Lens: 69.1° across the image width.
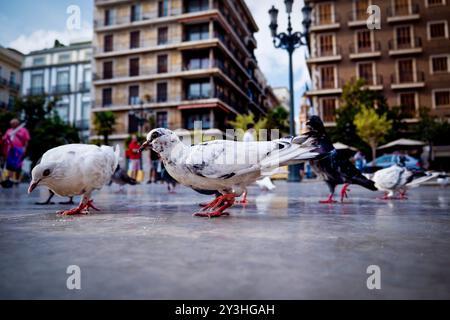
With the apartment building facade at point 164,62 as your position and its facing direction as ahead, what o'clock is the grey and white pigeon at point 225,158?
The grey and white pigeon is roughly at 12 o'clock from the apartment building facade.

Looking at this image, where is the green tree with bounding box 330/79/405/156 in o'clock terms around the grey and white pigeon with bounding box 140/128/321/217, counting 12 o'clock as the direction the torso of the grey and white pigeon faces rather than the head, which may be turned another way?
The green tree is roughly at 4 o'clock from the grey and white pigeon.

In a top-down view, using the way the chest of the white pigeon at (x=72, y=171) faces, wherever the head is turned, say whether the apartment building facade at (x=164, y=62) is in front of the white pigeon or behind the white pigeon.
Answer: behind

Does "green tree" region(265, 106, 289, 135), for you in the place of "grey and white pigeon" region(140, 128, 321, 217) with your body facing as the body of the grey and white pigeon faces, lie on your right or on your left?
on your right

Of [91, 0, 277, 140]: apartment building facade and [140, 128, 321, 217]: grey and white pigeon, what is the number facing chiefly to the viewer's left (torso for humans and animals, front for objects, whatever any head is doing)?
1

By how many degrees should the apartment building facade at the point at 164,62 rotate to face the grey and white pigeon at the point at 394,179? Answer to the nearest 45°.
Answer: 0° — it already faces it

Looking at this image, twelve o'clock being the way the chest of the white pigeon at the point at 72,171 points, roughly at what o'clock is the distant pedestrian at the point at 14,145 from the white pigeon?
The distant pedestrian is roughly at 4 o'clock from the white pigeon.

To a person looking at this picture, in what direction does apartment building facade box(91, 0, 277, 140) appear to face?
facing the viewer

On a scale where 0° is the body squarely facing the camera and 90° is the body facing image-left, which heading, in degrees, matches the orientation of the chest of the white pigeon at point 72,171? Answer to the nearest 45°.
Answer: approximately 45°

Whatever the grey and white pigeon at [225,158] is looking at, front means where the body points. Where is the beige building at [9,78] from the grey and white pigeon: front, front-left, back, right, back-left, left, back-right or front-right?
front-right

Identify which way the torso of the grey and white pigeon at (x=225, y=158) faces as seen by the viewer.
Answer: to the viewer's left
